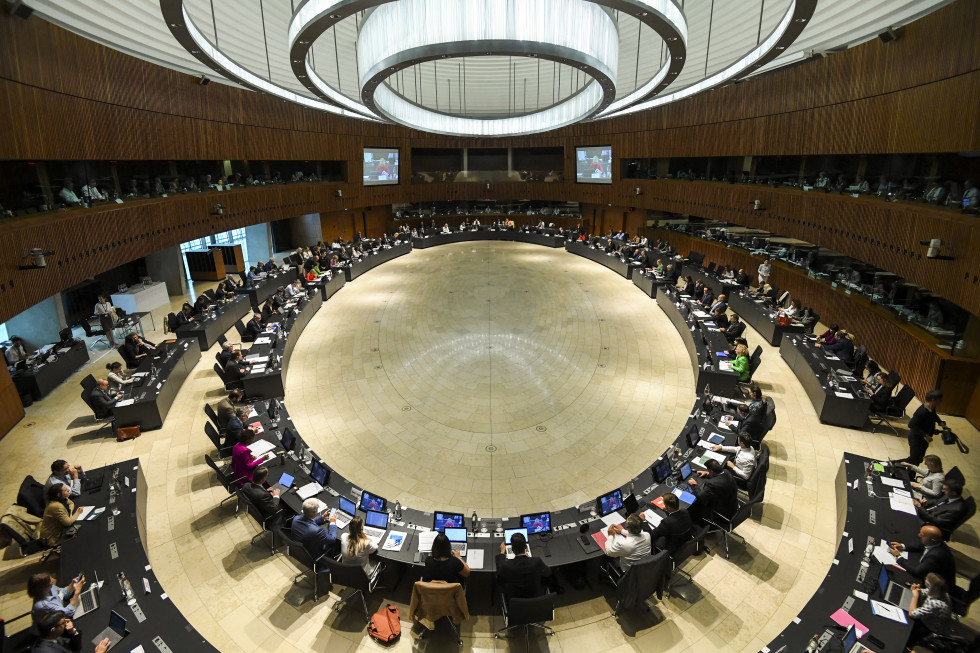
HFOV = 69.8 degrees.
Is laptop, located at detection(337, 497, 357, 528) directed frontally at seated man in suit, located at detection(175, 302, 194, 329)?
no

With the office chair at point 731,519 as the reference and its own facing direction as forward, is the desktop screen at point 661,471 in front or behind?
in front

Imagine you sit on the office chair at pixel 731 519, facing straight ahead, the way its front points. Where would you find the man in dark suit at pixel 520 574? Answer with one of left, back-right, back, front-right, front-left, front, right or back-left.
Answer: left

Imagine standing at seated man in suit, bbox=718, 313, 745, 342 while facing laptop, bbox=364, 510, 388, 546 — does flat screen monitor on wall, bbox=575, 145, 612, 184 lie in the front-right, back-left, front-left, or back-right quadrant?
back-right

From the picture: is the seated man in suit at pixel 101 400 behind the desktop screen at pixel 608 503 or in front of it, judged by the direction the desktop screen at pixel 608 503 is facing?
behind

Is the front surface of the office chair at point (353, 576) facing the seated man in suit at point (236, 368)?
no

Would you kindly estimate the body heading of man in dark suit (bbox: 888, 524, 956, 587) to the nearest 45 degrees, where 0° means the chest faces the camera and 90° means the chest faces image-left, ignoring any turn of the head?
approximately 90°

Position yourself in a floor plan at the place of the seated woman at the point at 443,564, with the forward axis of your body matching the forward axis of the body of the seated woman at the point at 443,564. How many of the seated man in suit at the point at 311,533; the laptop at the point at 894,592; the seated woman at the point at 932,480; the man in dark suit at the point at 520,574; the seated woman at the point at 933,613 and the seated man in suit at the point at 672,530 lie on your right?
5

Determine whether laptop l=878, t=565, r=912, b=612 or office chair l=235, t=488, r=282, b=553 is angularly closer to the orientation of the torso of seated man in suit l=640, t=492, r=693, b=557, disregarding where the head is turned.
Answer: the office chair

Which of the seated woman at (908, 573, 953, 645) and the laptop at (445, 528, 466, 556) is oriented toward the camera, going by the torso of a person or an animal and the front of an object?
the laptop

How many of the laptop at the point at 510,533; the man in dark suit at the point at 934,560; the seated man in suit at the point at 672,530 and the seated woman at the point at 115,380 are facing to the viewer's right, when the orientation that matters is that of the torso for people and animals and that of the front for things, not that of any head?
1

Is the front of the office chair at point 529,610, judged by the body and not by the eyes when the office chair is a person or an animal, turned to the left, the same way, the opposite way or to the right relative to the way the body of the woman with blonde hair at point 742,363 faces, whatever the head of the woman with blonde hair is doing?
to the right

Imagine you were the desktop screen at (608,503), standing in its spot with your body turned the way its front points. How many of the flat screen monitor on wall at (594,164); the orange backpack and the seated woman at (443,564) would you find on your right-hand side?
2

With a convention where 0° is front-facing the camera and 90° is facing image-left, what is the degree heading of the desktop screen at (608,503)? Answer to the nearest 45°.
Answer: approximately 315°

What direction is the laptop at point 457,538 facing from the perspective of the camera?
toward the camera

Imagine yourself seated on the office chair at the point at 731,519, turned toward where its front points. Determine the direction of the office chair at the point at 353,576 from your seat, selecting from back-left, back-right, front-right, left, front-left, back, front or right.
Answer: left

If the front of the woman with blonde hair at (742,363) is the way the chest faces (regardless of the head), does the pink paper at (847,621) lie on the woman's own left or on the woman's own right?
on the woman's own left

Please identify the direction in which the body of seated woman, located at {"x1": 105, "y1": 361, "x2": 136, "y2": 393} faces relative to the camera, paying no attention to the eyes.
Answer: to the viewer's right

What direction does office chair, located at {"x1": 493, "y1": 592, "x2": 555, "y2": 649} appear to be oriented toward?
away from the camera

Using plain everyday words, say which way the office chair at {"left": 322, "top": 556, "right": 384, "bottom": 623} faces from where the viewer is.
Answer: facing away from the viewer and to the right of the viewer

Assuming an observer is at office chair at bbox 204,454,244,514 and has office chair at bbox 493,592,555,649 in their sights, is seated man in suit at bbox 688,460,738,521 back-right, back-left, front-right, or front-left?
front-left

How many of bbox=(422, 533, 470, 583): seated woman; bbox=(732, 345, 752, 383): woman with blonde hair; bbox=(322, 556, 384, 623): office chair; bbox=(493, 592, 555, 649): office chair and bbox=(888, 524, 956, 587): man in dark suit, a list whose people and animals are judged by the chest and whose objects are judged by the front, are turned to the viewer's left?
2
